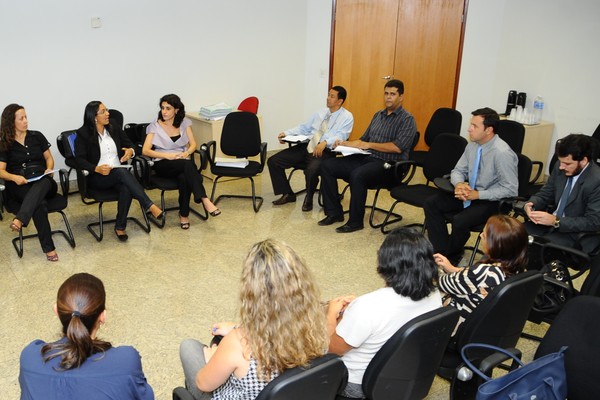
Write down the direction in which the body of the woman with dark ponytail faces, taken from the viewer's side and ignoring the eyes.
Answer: away from the camera

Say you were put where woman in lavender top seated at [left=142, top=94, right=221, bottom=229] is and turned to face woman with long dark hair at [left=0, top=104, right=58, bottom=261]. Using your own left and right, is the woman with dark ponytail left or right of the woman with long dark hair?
left

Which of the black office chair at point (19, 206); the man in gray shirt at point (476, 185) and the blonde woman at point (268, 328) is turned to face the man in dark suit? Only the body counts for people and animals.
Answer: the black office chair

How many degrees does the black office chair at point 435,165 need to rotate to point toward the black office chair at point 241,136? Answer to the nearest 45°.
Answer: approximately 45° to its right

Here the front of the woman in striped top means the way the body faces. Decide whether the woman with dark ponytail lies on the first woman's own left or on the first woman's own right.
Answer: on the first woman's own left

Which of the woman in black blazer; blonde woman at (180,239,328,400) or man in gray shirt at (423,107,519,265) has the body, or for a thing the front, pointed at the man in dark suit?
the woman in black blazer

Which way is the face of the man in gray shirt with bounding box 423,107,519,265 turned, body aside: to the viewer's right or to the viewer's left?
to the viewer's left

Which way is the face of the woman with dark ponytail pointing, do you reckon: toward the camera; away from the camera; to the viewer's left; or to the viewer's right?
away from the camera

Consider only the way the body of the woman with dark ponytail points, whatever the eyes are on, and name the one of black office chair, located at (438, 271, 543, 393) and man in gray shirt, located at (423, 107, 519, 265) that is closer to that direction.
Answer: the man in gray shirt

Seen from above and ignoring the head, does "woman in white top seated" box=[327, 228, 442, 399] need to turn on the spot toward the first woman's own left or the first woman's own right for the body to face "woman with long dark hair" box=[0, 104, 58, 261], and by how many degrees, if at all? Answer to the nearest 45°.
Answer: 0° — they already face them

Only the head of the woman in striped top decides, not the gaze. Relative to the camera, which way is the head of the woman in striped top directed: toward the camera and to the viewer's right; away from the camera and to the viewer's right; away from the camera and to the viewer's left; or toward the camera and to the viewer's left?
away from the camera and to the viewer's left

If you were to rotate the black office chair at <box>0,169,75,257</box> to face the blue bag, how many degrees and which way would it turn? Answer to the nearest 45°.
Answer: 0° — it already faces it

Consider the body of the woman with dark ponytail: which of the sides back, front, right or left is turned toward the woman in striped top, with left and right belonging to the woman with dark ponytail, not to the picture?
right
